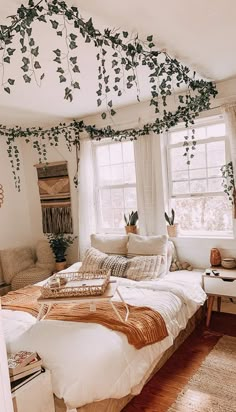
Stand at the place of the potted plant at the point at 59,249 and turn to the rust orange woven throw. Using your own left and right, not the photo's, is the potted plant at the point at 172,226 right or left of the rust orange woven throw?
left

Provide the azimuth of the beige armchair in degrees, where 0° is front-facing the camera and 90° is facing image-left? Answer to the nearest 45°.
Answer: approximately 315°

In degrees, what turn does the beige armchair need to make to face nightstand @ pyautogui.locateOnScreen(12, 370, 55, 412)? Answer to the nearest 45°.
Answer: approximately 45° to its right
